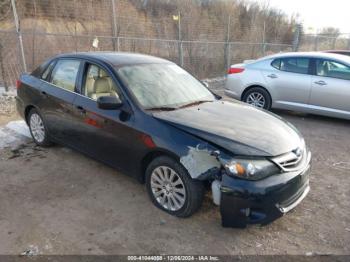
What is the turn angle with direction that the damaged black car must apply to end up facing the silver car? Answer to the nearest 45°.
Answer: approximately 90° to its left

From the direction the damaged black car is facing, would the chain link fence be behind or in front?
behind

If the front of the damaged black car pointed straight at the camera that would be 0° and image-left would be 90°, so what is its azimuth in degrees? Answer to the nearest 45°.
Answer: approximately 315°
